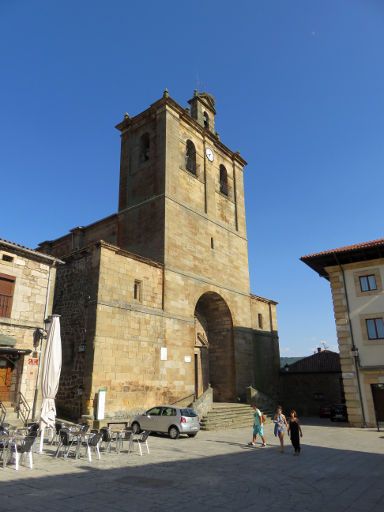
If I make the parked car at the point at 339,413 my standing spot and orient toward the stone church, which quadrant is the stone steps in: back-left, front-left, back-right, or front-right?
front-left

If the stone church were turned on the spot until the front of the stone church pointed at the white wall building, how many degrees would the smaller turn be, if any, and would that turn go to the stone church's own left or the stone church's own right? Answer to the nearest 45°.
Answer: approximately 45° to the stone church's own left

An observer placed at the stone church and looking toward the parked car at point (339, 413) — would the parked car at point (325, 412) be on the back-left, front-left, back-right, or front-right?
front-left

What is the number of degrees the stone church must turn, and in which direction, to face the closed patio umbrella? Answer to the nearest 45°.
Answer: approximately 45° to its right

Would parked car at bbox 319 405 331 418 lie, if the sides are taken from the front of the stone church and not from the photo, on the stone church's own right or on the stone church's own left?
on the stone church's own left

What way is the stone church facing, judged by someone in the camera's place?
facing the viewer and to the right of the viewer
